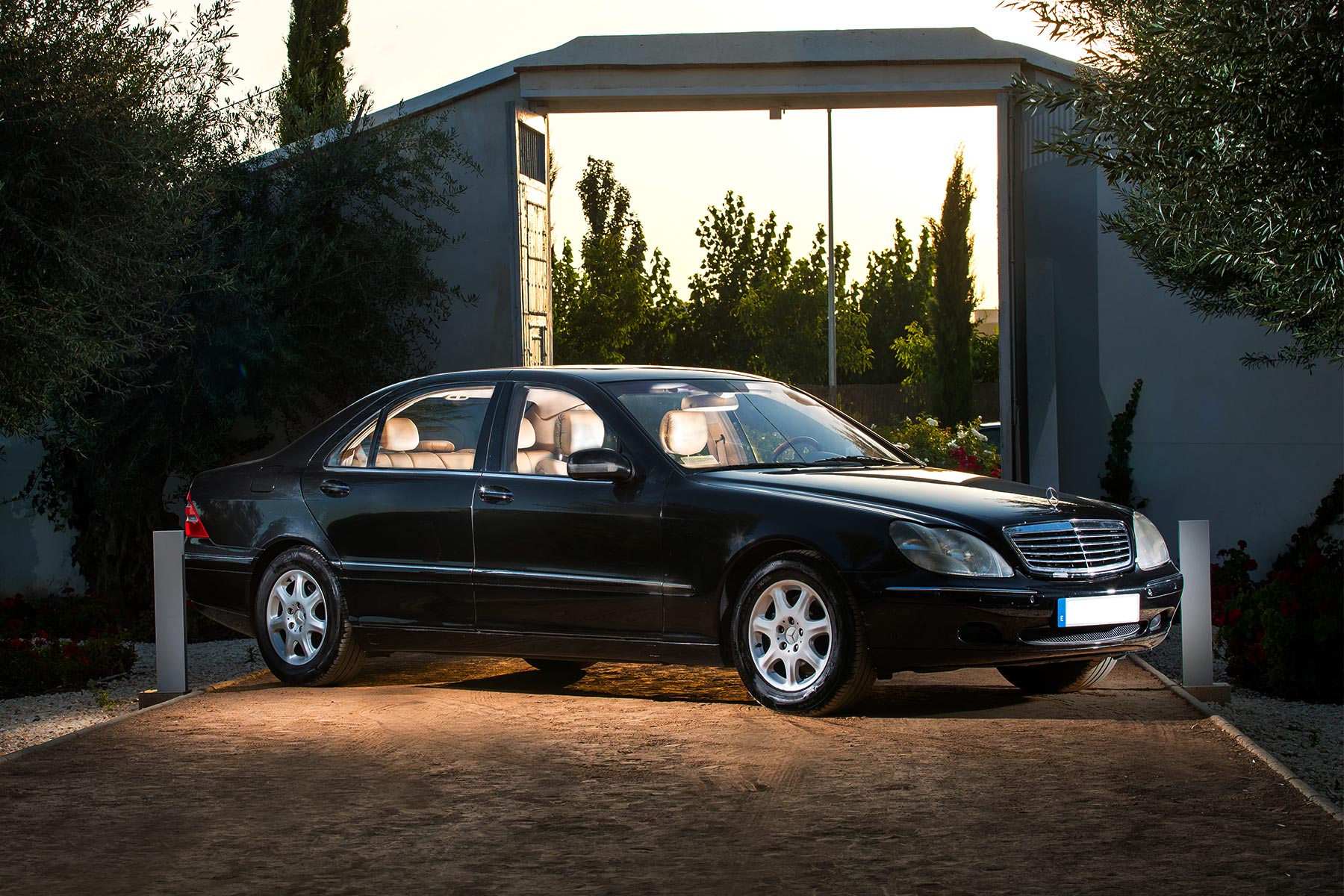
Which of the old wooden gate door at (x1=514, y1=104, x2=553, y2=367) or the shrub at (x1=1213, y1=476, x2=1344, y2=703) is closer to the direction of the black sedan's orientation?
the shrub

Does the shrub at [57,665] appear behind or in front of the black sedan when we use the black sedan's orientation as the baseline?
behind

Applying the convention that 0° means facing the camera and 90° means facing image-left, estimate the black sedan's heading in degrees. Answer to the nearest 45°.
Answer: approximately 315°

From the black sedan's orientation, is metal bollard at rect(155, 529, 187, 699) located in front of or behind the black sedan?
behind

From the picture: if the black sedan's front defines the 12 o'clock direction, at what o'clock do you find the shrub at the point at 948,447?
The shrub is roughly at 8 o'clock from the black sedan.

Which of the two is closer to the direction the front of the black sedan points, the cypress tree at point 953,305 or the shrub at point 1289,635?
the shrub

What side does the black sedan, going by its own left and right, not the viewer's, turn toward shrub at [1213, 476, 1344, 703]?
left

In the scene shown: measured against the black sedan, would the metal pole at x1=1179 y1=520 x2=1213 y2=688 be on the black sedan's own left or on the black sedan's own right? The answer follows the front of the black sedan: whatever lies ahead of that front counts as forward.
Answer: on the black sedan's own left

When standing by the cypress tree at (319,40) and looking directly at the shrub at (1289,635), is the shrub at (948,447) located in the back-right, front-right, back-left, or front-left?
front-left

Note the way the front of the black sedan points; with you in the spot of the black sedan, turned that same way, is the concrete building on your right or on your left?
on your left

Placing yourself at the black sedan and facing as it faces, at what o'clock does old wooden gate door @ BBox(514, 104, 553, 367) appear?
The old wooden gate door is roughly at 7 o'clock from the black sedan.
